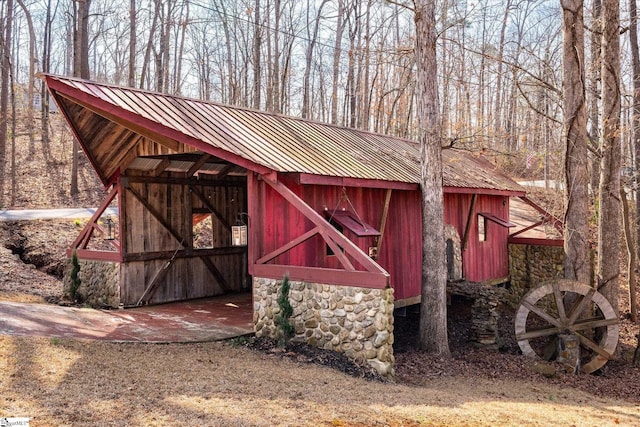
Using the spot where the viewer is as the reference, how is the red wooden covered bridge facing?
facing the viewer and to the left of the viewer

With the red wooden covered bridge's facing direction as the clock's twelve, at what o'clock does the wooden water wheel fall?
The wooden water wheel is roughly at 8 o'clock from the red wooden covered bridge.

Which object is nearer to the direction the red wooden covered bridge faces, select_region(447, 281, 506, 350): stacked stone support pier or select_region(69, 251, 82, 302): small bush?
the small bush

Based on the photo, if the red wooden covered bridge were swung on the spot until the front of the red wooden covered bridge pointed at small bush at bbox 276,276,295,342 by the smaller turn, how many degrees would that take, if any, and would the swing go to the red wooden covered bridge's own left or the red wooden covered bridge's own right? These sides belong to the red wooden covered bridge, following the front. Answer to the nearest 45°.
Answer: approximately 45° to the red wooden covered bridge's own left

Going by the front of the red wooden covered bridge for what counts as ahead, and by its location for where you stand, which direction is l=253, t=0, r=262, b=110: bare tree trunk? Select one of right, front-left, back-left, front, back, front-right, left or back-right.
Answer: back-right

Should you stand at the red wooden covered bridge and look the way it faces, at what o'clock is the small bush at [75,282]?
The small bush is roughly at 2 o'clock from the red wooden covered bridge.

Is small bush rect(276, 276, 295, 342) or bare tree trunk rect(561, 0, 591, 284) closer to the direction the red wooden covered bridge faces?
the small bush

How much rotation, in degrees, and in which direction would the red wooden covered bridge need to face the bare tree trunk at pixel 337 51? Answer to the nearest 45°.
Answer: approximately 135° to its right
